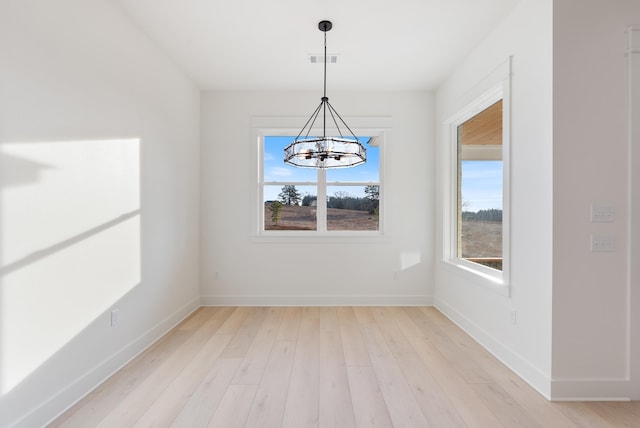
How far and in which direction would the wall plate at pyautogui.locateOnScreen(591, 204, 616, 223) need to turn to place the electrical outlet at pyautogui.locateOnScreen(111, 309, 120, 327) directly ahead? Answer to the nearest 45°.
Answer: approximately 45° to its right

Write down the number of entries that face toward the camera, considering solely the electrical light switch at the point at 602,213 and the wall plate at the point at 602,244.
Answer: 2

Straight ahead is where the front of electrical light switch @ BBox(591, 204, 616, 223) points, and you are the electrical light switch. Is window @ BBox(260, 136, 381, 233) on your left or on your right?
on your right

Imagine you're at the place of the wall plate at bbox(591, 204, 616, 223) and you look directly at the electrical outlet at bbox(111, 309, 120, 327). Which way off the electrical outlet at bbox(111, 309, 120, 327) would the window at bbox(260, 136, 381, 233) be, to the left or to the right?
right

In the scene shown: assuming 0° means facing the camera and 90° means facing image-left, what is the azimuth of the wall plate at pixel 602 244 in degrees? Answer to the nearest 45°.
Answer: approximately 0°

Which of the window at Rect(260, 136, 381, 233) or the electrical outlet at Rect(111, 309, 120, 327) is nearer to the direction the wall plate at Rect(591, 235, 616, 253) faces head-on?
the electrical outlet

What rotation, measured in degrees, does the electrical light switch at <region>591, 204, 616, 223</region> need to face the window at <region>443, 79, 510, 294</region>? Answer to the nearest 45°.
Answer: approximately 135° to its right

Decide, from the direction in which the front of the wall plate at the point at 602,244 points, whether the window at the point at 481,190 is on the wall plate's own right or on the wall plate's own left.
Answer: on the wall plate's own right
